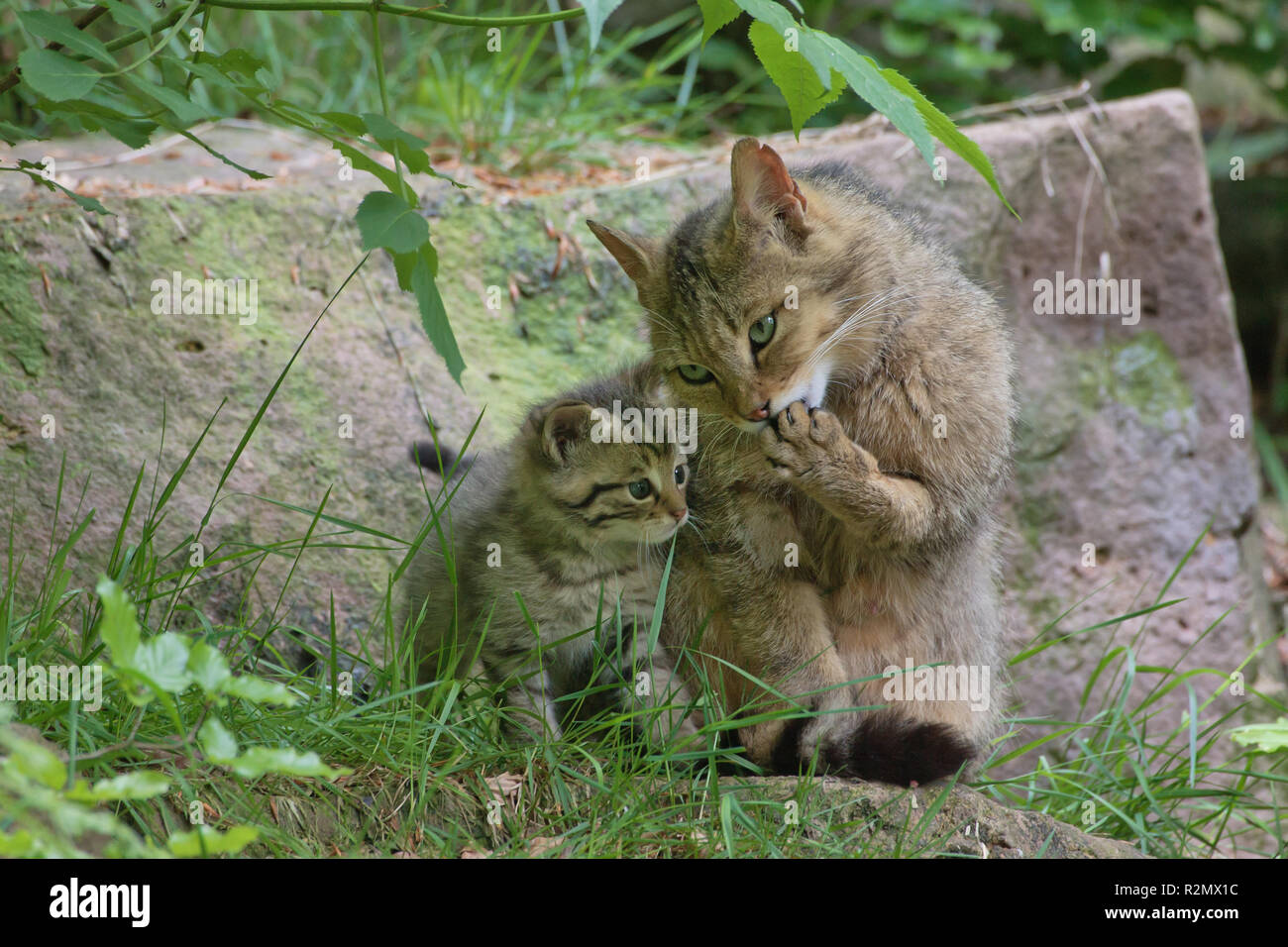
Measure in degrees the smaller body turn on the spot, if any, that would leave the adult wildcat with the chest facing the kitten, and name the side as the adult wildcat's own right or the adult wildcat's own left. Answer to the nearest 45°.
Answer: approximately 45° to the adult wildcat's own right

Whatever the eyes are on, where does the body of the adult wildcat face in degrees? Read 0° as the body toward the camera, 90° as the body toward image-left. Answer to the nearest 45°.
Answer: approximately 45°

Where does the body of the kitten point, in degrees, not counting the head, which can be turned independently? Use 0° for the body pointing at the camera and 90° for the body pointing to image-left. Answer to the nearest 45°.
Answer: approximately 315°

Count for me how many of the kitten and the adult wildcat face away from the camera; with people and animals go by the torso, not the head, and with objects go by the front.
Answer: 0

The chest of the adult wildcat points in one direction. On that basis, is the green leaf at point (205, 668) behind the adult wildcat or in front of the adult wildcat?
in front

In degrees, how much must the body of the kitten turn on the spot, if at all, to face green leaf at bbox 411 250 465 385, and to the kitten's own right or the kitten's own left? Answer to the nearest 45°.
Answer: approximately 135° to the kitten's own right
